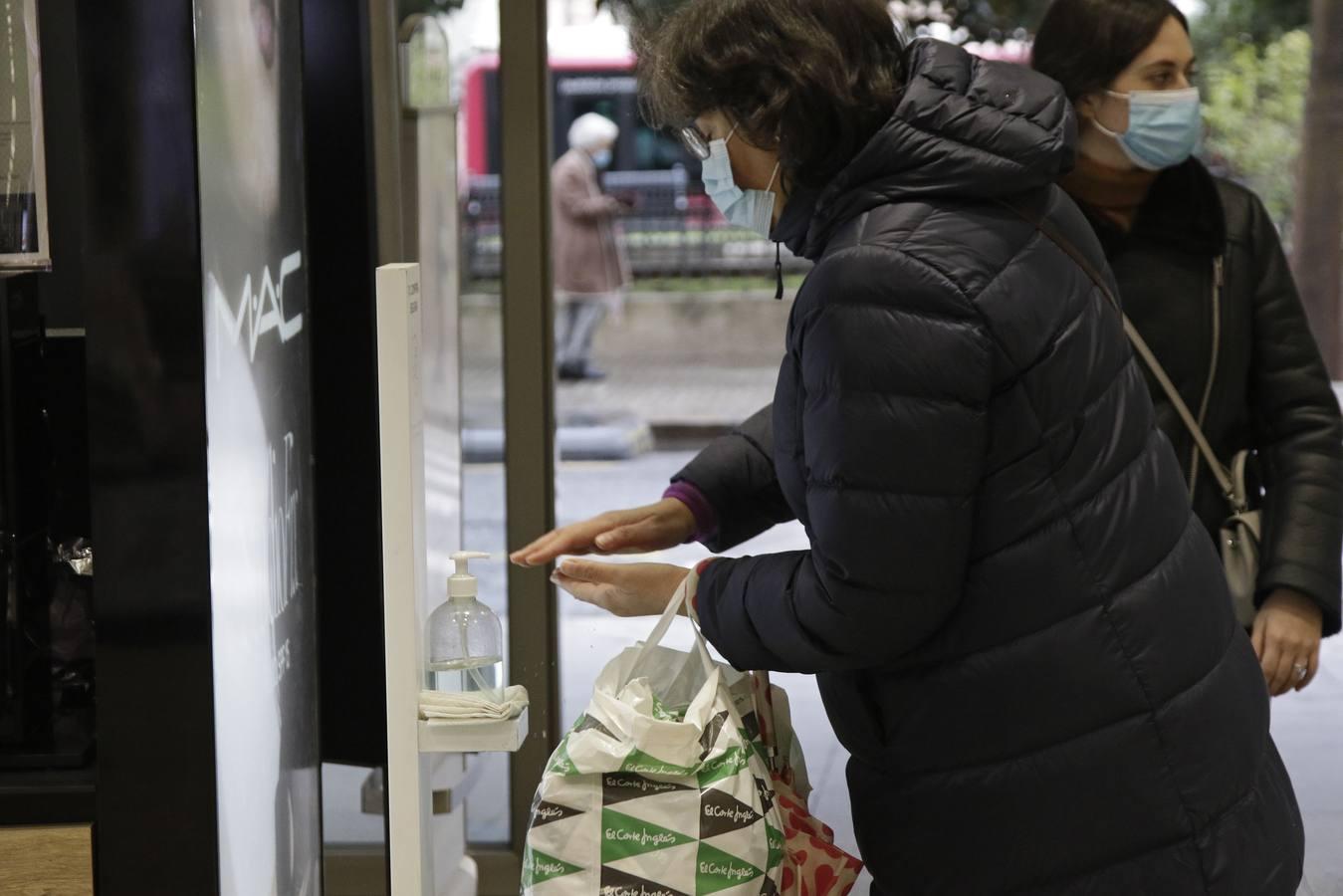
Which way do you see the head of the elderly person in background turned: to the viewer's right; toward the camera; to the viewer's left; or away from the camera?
to the viewer's right

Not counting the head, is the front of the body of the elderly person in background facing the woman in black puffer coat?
no

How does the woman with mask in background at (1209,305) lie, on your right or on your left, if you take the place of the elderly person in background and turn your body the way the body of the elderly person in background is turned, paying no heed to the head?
on your right

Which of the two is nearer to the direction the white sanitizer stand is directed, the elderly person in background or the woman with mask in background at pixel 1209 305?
the woman with mask in background

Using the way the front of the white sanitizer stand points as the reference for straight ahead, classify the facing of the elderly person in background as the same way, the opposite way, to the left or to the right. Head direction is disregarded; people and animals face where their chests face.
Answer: the same way

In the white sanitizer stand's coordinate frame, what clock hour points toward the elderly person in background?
The elderly person in background is roughly at 9 o'clock from the white sanitizer stand.

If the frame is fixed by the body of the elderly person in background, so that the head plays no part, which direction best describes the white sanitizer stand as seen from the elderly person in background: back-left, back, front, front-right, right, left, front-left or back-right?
right

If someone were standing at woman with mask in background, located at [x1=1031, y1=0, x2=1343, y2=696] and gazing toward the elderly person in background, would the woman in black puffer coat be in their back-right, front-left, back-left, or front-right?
back-left

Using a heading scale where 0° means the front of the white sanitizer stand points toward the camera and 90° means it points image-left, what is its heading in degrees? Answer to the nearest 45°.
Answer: approximately 270°

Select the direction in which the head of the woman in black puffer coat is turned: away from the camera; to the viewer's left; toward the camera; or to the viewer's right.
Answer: to the viewer's left

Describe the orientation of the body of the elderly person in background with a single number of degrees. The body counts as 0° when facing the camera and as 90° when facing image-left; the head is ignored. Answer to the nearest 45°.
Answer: approximately 270°

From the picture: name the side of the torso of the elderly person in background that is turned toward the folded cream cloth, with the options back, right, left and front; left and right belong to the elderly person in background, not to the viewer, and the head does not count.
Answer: right

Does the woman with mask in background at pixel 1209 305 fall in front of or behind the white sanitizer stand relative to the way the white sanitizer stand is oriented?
in front

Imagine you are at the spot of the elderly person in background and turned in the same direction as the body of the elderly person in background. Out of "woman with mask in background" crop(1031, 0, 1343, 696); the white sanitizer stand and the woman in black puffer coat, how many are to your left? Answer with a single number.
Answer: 0
